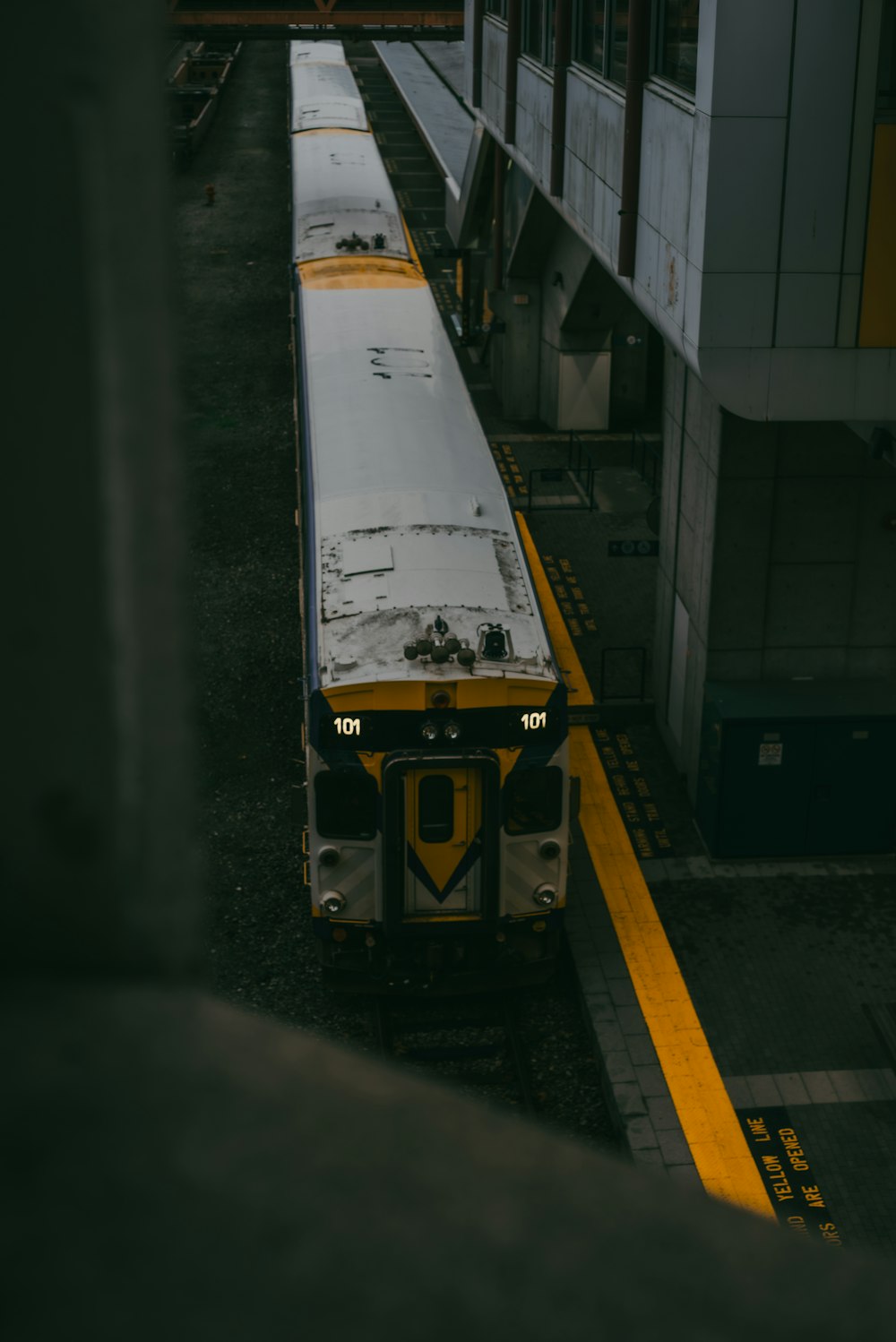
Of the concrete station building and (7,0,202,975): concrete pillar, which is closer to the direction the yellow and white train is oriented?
the concrete pillar

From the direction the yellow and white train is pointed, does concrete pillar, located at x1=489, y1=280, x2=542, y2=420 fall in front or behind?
behind

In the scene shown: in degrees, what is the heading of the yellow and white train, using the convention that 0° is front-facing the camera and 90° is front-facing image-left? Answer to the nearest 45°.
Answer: approximately 0°

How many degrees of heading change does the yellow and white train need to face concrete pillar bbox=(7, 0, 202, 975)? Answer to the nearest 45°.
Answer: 0° — it already faces it
